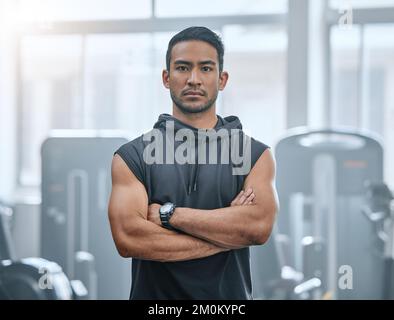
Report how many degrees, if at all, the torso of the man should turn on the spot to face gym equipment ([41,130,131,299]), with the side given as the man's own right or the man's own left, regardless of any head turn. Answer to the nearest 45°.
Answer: approximately 135° to the man's own right

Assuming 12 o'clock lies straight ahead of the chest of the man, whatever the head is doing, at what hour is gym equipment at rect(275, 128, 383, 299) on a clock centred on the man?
The gym equipment is roughly at 7 o'clock from the man.

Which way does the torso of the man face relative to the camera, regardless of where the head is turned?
toward the camera

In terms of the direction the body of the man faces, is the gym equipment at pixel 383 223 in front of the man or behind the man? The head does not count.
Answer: behind

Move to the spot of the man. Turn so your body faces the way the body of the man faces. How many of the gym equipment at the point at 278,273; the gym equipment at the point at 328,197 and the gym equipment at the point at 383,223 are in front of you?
0

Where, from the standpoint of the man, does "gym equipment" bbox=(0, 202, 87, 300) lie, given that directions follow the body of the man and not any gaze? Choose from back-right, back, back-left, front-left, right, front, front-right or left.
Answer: back-right

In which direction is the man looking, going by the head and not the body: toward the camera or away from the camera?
toward the camera

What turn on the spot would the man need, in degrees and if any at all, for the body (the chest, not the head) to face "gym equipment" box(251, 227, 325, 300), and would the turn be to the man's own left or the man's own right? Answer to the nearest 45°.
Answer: approximately 180°
